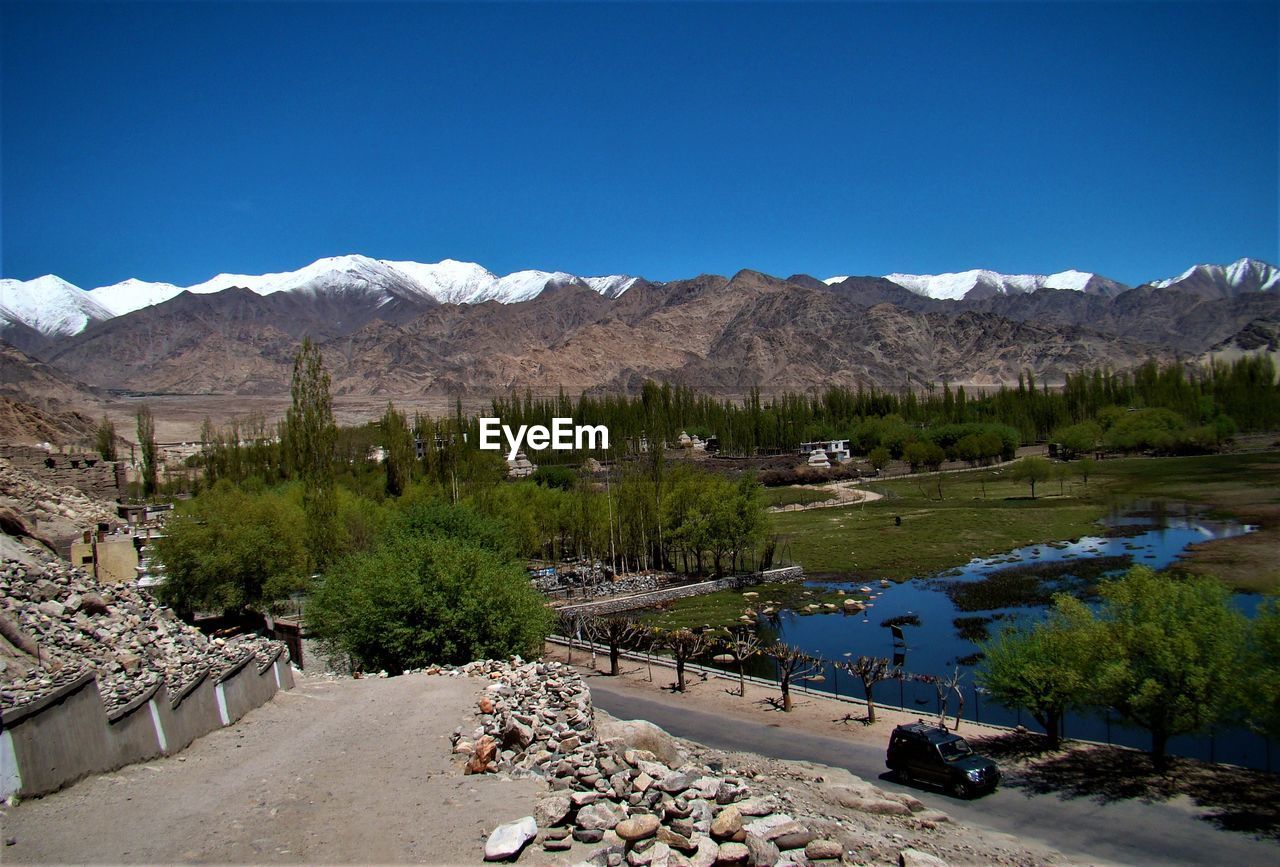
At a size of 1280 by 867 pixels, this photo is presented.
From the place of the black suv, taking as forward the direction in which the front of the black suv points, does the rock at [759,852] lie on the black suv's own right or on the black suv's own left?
on the black suv's own right

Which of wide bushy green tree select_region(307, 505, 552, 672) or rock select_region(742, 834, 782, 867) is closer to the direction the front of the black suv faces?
the rock

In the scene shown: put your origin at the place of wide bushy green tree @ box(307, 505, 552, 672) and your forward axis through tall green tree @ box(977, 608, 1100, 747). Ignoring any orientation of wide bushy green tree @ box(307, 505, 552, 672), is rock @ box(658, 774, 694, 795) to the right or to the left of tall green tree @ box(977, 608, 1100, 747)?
right

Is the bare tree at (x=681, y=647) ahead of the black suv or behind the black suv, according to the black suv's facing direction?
behind

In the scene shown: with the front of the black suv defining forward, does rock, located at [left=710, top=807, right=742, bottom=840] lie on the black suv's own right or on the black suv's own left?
on the black suv's own right

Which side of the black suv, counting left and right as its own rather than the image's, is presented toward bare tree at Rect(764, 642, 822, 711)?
back

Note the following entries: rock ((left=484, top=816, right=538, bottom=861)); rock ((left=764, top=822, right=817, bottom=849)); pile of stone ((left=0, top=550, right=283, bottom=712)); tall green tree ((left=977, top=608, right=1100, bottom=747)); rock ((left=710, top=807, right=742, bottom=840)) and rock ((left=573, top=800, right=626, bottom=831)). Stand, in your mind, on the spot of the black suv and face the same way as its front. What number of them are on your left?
1

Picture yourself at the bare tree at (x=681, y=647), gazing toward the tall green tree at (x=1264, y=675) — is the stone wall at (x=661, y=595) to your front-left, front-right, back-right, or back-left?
back-left

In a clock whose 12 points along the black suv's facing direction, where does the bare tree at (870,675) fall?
The bare tree is roughly at 7 o'clock from the black suv.

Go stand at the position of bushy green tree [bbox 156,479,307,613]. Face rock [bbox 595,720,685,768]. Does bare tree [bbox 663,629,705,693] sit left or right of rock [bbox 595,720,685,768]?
left

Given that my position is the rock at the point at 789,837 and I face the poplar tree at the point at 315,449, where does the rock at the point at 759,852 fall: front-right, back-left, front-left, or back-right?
back-left

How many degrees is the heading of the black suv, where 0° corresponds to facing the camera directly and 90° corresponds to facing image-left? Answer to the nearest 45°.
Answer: approximately 315°

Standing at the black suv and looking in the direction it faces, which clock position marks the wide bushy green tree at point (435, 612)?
The wide bushy green tree is roughly at 5 o'clock from the black suv.

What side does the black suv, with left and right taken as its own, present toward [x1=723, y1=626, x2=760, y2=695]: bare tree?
back

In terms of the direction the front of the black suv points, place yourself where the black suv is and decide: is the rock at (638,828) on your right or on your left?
on your right
